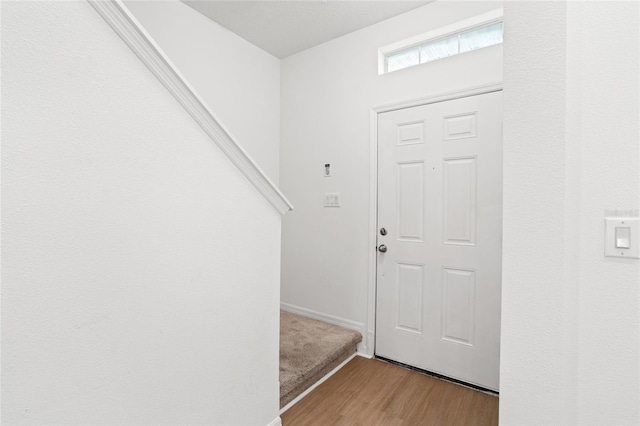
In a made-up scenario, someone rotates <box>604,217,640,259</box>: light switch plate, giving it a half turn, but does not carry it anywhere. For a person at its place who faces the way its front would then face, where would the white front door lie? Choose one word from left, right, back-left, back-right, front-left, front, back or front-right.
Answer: front-left

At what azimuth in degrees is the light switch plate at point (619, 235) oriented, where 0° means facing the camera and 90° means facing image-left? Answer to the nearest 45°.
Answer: approximately 0°

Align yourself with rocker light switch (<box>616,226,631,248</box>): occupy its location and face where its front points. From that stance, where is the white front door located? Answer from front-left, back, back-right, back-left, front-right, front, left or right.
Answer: back-right
